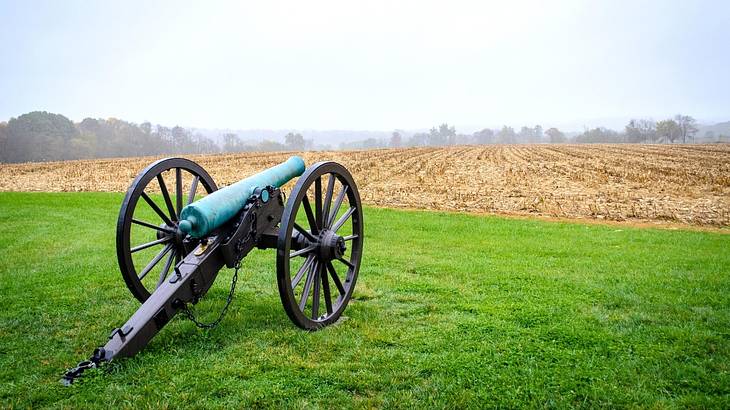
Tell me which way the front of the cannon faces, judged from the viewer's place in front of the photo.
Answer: facing away from the viewer and to the right of the viewer
